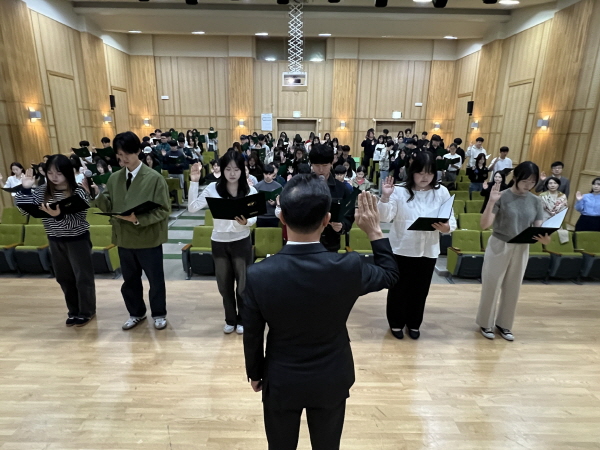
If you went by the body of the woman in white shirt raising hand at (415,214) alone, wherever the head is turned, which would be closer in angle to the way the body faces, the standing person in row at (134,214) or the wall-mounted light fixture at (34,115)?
the standing person in row

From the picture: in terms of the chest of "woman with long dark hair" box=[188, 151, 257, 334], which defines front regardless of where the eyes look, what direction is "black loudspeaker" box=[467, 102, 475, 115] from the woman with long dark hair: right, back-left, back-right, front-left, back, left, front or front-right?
back-left

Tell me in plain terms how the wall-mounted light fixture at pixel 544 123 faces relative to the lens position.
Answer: facing the viewer and to the left of the viewer

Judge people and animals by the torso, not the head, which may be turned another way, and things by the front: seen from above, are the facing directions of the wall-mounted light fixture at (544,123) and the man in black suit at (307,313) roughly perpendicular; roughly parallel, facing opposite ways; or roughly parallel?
roughly perpendicular

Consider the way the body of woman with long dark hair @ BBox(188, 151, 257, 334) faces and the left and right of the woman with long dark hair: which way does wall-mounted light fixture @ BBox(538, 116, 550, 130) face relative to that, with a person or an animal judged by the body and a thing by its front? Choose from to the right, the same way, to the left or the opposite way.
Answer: to the right

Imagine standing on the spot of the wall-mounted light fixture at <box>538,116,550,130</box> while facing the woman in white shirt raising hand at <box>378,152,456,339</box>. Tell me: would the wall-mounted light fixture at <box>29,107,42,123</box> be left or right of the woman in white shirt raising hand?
right

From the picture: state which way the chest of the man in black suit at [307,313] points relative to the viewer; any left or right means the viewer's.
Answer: facing away from the viewer

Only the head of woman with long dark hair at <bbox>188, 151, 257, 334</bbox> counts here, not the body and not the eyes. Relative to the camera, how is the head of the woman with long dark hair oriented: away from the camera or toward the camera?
toward the camera

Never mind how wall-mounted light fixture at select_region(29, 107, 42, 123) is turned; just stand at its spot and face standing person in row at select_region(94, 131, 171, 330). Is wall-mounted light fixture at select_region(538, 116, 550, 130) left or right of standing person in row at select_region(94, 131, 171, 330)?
left

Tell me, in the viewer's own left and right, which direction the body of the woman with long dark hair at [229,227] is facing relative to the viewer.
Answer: facing the viewer

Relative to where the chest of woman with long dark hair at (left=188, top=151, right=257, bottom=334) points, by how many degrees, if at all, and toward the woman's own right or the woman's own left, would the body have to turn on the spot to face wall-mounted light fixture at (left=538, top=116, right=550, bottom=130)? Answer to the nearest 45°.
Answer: approximately 135° to the woman's own left

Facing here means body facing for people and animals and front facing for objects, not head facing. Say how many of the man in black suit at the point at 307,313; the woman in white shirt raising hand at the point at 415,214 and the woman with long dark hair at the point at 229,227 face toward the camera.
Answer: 2

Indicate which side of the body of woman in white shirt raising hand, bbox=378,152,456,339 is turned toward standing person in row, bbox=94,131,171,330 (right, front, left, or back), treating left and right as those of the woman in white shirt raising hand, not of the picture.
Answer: right

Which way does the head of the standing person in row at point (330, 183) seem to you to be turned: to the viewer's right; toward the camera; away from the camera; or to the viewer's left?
toward the camera

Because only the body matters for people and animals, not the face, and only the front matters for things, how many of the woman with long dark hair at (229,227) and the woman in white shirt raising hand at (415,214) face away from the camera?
0

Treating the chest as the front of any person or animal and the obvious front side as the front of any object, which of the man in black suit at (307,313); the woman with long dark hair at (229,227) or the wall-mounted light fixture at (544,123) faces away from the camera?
the man in black suit

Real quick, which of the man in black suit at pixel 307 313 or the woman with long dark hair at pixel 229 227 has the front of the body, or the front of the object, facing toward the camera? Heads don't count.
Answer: the woman with long dark hair

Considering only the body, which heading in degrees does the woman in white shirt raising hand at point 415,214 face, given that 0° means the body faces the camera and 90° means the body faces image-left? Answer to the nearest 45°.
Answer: approximately 0°

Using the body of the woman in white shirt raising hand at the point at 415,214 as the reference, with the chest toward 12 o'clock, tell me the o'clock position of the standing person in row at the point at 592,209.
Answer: The standing person in row is roughly at 7 o'clock from the woman in white shirt raising hand.

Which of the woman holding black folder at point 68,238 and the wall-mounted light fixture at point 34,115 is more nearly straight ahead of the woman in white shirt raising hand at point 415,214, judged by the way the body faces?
the woman holding black folder

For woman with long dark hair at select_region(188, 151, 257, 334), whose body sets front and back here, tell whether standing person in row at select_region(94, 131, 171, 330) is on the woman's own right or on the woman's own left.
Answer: on the woman's own right

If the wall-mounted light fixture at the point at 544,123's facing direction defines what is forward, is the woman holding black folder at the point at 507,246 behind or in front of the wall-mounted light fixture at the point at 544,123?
in front
